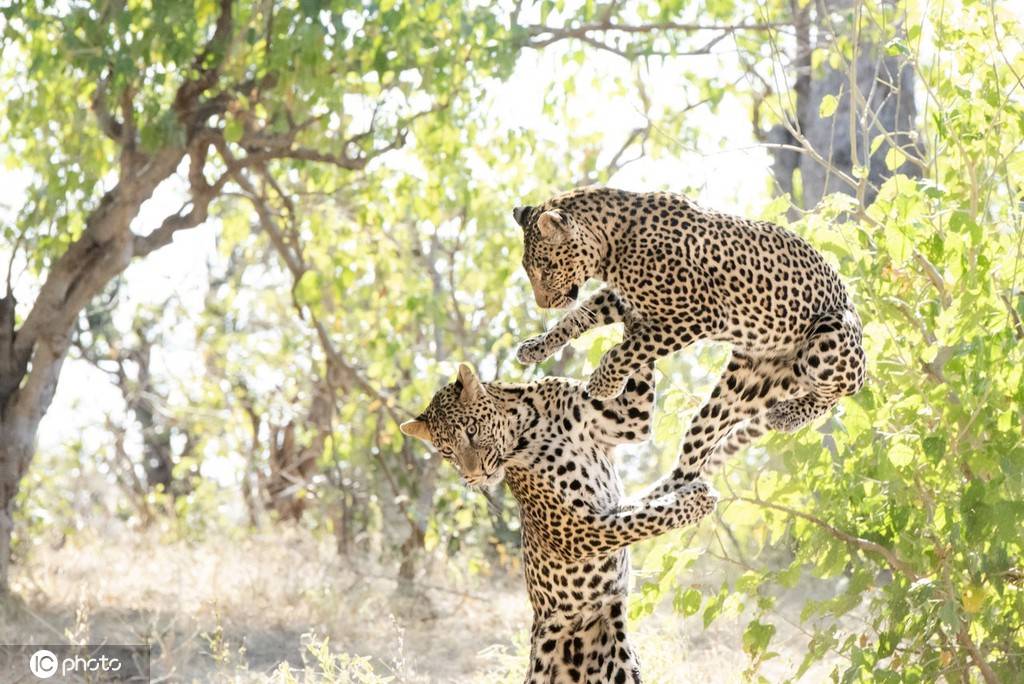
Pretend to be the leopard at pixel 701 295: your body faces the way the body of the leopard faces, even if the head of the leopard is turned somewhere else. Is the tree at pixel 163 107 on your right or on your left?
on your right

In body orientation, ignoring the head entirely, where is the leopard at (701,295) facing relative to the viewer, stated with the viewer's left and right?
facing to the left of the viewer

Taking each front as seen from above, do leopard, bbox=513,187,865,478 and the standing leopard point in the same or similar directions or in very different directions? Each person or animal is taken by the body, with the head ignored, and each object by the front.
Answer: very different directions

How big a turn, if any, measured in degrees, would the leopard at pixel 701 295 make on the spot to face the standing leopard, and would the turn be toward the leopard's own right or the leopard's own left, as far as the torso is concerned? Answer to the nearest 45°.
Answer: approximately 45° to the leopard's own right
